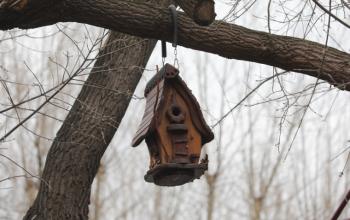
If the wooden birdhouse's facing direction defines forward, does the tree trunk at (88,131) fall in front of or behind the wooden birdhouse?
behind

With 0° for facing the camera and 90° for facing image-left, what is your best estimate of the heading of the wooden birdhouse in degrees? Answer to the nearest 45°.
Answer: approximately 315°
